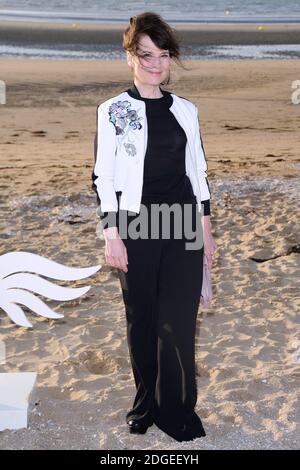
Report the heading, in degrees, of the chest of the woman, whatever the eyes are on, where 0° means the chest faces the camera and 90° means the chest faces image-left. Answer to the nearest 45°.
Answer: approximately 315°

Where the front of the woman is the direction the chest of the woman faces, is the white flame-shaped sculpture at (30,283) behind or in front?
behind
